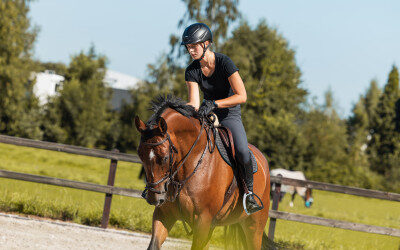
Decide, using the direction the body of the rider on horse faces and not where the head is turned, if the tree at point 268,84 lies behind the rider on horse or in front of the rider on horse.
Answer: behind

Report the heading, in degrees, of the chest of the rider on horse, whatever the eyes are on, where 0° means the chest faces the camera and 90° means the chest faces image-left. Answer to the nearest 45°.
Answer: approximately 45°

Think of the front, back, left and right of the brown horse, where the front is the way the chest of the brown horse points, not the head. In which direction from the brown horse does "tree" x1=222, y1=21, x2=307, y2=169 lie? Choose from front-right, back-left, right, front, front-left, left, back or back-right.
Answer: back-right

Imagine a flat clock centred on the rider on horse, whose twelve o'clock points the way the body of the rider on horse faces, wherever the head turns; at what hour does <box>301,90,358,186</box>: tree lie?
The tree is roughly at 5 o'clock from the rider on horse.

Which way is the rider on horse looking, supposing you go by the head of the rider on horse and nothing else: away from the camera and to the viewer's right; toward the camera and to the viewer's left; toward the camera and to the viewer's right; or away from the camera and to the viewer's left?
toward the camera and to the viewer's left

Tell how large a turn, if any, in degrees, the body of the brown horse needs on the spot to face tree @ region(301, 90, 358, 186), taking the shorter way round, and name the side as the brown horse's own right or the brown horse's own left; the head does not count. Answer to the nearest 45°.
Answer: approximately 135° to the brown horse's own right

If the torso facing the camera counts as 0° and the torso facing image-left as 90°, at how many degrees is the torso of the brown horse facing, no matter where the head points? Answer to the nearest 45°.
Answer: approximately 45°
